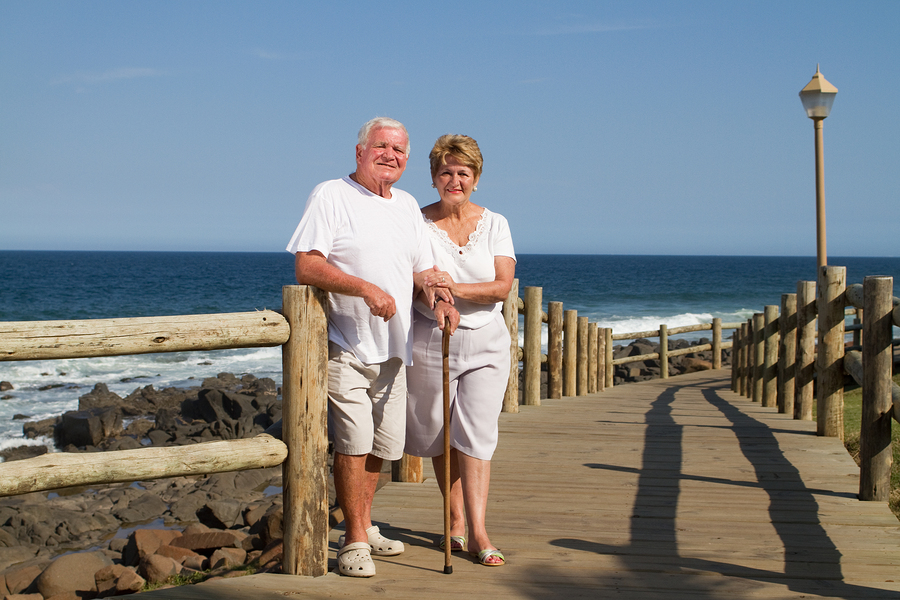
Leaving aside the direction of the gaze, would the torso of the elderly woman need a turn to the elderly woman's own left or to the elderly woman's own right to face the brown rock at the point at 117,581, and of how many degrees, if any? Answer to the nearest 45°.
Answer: approximately 135° to the elderly woman's own right

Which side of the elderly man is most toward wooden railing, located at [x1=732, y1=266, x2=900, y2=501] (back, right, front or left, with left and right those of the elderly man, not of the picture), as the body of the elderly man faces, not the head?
left

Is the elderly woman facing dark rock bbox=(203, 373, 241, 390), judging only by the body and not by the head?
no

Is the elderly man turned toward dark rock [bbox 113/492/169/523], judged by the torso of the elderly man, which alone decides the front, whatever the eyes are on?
no

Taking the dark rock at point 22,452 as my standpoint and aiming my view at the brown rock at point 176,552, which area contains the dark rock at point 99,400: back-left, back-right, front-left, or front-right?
back-left

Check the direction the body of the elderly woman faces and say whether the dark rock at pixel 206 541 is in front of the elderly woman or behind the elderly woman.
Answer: behind

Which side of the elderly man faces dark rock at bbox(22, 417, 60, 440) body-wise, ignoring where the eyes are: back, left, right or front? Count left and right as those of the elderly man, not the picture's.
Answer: back

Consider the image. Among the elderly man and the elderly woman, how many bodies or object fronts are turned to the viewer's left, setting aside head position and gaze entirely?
0

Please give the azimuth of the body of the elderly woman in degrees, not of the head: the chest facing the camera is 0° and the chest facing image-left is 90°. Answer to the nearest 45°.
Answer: approximately 0°

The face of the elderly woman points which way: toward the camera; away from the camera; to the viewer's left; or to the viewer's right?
toward the camera

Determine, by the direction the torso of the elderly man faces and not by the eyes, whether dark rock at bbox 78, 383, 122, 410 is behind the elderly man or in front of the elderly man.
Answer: behind

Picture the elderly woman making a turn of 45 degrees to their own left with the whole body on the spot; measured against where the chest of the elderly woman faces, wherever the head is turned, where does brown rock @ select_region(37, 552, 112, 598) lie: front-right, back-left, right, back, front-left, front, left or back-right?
back

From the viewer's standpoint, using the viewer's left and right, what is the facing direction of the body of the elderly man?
facing the viewer and to the right of the viewer

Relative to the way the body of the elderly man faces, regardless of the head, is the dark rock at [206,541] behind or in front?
behind
